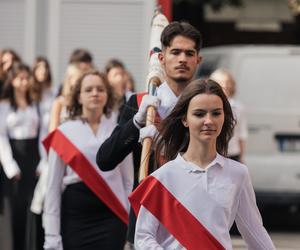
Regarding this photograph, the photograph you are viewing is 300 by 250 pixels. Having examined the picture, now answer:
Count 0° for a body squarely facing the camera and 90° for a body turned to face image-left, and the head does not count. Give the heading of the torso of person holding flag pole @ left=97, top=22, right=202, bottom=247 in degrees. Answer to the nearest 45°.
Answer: approximately 0°

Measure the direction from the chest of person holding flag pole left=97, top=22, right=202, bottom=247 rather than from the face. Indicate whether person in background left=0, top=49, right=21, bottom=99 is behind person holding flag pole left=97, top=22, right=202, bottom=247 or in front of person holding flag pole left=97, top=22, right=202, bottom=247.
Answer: behind

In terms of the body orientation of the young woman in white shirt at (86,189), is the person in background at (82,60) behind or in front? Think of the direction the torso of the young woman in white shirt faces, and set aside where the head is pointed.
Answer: behind

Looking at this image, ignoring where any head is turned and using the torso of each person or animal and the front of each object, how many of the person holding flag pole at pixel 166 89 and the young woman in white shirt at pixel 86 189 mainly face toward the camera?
2

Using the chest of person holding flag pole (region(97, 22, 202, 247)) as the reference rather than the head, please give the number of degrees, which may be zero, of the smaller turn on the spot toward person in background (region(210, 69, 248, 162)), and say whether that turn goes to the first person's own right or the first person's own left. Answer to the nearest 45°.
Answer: approximately 180°
